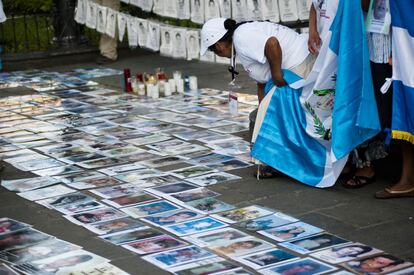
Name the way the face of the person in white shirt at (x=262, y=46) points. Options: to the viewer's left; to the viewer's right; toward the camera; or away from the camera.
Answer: to the viewer's left

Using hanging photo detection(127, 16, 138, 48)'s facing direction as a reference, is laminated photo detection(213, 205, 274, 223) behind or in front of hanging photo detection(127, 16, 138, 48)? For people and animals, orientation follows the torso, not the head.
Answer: in front

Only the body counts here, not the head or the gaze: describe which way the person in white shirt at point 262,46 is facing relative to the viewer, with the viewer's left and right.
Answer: facing to the left of the viewer

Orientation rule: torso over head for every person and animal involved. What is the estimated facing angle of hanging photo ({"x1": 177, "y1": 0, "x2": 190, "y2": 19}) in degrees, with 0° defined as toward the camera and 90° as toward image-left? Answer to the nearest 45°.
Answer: approximately 0°

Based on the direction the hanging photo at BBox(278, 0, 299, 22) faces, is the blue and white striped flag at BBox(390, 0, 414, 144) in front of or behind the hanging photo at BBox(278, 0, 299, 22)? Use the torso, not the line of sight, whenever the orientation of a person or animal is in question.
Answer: in front

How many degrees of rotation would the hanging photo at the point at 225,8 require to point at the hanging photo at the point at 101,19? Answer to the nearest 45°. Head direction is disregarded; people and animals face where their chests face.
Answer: approximately 135° to its right

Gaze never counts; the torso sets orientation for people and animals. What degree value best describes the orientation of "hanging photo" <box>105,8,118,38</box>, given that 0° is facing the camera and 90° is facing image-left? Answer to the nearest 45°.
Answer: approximately 45°

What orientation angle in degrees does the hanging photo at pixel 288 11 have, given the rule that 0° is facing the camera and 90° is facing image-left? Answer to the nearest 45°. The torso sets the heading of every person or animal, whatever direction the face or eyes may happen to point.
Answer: approximately 0°

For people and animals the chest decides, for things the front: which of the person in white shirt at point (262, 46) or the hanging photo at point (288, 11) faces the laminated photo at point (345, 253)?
the hanging photo

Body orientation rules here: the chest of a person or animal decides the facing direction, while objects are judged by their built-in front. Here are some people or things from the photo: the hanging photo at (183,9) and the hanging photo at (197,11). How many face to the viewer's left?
0
